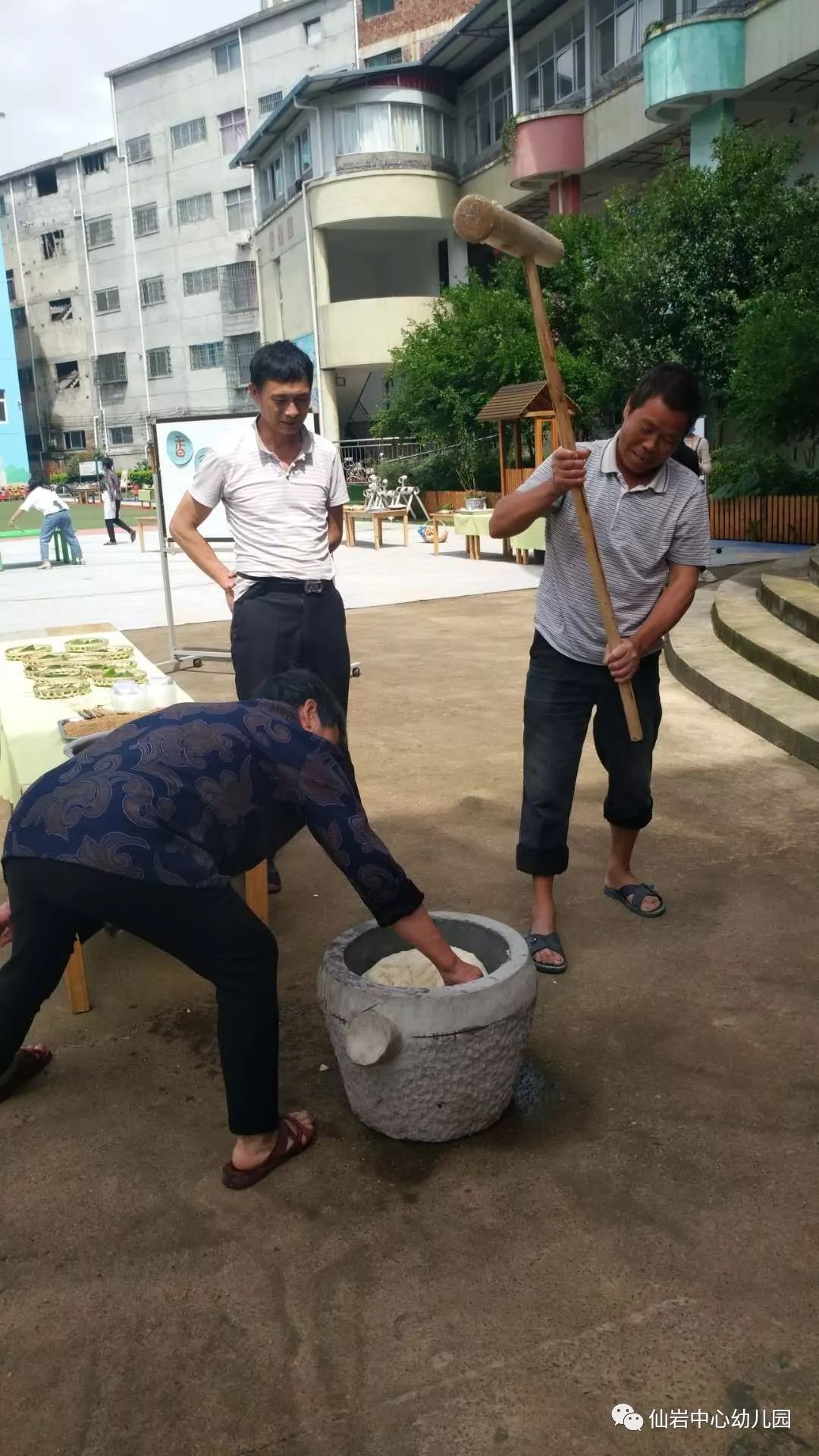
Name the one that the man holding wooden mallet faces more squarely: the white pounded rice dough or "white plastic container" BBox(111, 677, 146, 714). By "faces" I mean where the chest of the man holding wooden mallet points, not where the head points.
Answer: the white pounded rice dough

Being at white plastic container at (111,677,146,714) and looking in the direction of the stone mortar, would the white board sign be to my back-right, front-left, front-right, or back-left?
back-left

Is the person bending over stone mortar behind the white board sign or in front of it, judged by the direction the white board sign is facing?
in front

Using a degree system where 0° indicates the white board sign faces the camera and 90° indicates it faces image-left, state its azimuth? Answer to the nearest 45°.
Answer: approximately 0°

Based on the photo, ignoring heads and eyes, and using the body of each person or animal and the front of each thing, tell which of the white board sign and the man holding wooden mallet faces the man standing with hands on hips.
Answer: the white board sign

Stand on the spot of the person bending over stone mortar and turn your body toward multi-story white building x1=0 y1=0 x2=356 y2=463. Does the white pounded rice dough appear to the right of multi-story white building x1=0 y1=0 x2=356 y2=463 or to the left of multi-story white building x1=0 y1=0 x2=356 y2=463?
right

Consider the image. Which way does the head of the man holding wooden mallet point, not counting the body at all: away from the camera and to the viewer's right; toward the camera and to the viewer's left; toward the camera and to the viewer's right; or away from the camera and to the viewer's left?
toward the camera and to the viewer's left

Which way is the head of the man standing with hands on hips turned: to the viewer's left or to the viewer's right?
to the viewer's right

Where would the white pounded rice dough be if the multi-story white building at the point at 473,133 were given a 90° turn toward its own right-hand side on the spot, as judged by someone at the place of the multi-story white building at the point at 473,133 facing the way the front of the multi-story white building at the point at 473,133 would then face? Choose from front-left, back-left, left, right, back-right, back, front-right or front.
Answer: back-left

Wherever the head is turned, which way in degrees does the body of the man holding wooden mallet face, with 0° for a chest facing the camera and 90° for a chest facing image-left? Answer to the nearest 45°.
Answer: approximately 0°

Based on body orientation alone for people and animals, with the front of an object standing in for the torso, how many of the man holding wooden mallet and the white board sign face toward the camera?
2

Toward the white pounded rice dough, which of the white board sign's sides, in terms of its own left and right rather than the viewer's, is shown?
front

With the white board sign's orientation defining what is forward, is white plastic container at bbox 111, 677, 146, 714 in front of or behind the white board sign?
in front

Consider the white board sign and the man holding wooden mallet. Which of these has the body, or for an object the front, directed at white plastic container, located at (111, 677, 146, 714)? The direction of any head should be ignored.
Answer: the white board sign
